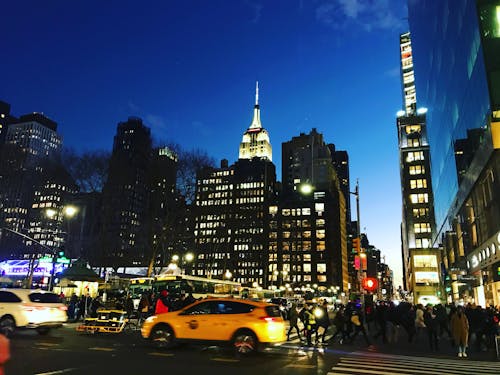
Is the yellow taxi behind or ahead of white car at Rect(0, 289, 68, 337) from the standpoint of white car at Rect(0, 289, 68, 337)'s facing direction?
behind

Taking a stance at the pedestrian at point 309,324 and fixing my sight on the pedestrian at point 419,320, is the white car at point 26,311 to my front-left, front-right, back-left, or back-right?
back-left

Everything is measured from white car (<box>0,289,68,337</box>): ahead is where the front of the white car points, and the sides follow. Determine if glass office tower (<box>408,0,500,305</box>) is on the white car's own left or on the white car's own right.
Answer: on the white car's own right

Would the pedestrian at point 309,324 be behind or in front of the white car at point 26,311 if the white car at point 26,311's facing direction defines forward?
behind

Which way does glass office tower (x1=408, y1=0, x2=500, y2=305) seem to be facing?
to the viewer's left

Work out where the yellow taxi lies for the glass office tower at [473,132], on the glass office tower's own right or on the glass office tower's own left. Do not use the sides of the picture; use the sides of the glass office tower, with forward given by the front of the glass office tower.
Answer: on the glass office tower's own left
